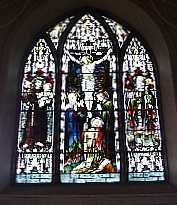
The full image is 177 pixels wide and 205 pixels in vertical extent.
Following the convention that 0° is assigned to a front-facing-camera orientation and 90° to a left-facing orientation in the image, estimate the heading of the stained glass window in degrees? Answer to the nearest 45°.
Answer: approximately 0°
